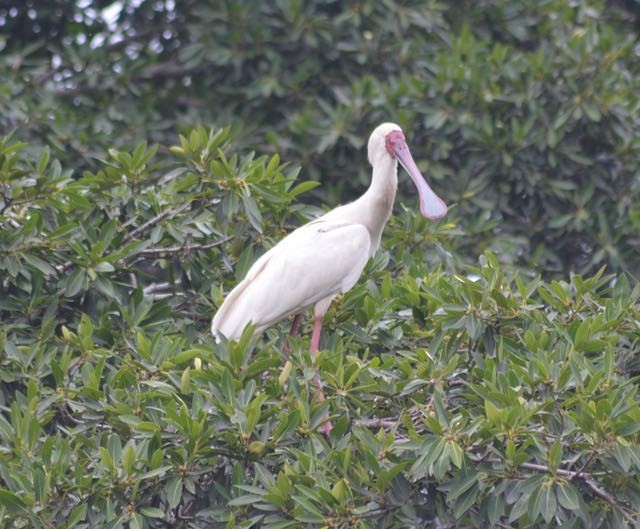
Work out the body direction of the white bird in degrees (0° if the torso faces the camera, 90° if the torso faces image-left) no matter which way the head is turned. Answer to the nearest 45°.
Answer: approximately 270°
